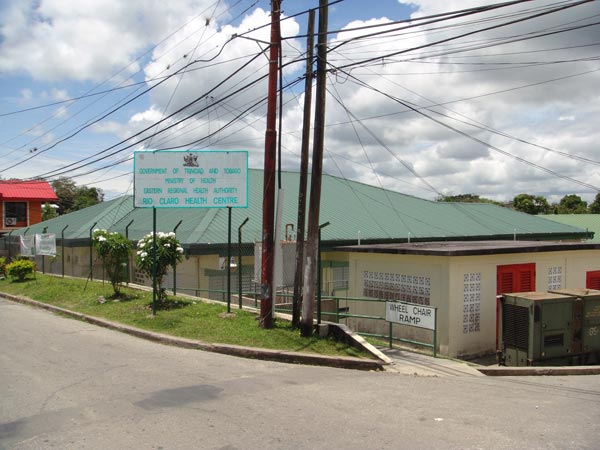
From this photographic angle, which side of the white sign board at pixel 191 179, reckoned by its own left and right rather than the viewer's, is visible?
front

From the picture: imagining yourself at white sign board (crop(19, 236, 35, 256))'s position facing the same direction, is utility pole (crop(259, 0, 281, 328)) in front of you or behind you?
in front

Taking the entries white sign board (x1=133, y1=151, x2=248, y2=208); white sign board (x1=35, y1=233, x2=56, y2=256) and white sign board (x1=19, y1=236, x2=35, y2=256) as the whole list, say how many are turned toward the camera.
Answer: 3

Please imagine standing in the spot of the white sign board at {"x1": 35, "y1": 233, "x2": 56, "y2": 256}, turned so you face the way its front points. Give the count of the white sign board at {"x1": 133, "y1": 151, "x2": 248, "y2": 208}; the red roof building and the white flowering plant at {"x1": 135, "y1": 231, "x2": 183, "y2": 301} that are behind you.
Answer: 1

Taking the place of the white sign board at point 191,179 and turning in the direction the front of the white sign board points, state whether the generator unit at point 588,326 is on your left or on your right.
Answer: on your left

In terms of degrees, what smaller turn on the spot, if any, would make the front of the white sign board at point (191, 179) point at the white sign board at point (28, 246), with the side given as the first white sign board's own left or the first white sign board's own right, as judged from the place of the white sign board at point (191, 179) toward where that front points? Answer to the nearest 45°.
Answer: approximately 135° to the first white sign board's own right

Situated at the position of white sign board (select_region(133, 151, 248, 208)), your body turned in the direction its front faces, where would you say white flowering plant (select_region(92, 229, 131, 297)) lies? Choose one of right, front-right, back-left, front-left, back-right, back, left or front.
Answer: back-right

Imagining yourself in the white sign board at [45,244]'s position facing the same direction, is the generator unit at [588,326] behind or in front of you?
in front
